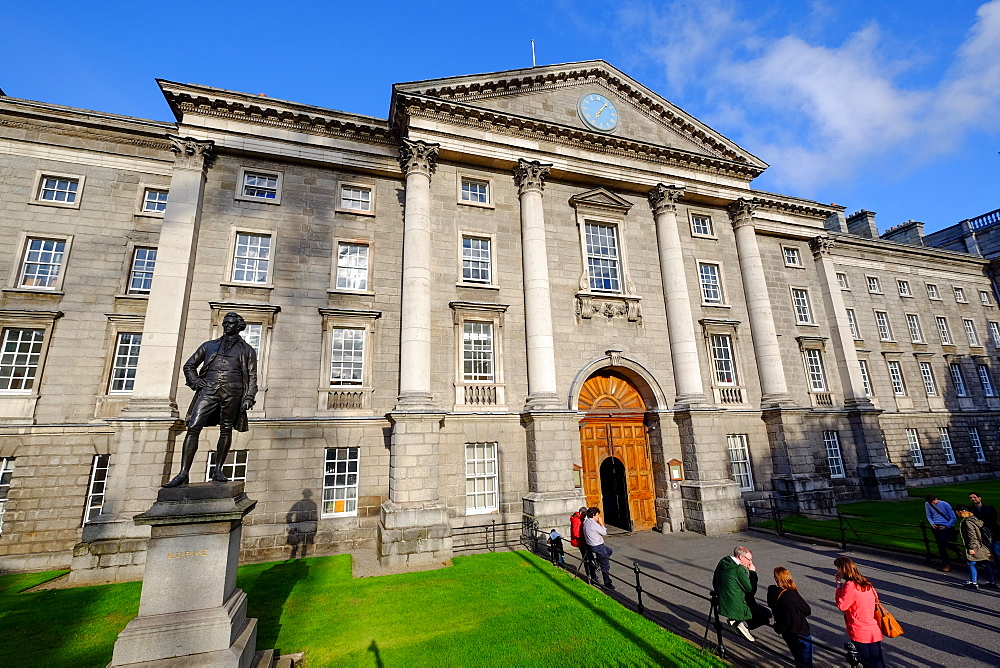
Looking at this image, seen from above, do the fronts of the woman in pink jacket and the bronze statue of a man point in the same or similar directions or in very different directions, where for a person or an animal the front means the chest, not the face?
very different directions

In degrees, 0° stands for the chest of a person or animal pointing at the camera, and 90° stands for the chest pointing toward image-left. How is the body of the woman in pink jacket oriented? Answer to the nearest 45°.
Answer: approximately 135°

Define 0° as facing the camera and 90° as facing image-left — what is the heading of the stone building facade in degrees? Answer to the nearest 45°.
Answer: approximately 315°

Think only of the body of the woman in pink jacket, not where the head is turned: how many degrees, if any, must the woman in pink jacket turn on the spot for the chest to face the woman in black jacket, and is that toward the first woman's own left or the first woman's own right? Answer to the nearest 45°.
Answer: approximately 45° to the first woman's own left

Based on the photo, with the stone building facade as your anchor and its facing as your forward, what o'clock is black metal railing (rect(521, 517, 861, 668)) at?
The black metal railing is roughly at 12 o'clock from the stone building facade.

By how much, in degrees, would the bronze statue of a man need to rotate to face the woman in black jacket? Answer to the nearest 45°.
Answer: approximately 45° to its left

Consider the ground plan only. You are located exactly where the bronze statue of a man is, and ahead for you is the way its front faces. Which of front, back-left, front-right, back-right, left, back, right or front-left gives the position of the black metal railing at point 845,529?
left

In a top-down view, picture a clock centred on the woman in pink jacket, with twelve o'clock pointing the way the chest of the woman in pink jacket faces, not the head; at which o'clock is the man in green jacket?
The man in green jacket is roughly at 11 o'clock from the woman in pink jacket.

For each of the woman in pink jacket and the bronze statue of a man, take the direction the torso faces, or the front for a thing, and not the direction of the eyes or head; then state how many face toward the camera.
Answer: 1

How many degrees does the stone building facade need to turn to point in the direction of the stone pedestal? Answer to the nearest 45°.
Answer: approximately 45° to its right

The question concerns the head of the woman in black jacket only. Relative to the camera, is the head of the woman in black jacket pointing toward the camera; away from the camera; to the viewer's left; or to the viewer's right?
away from the camera
